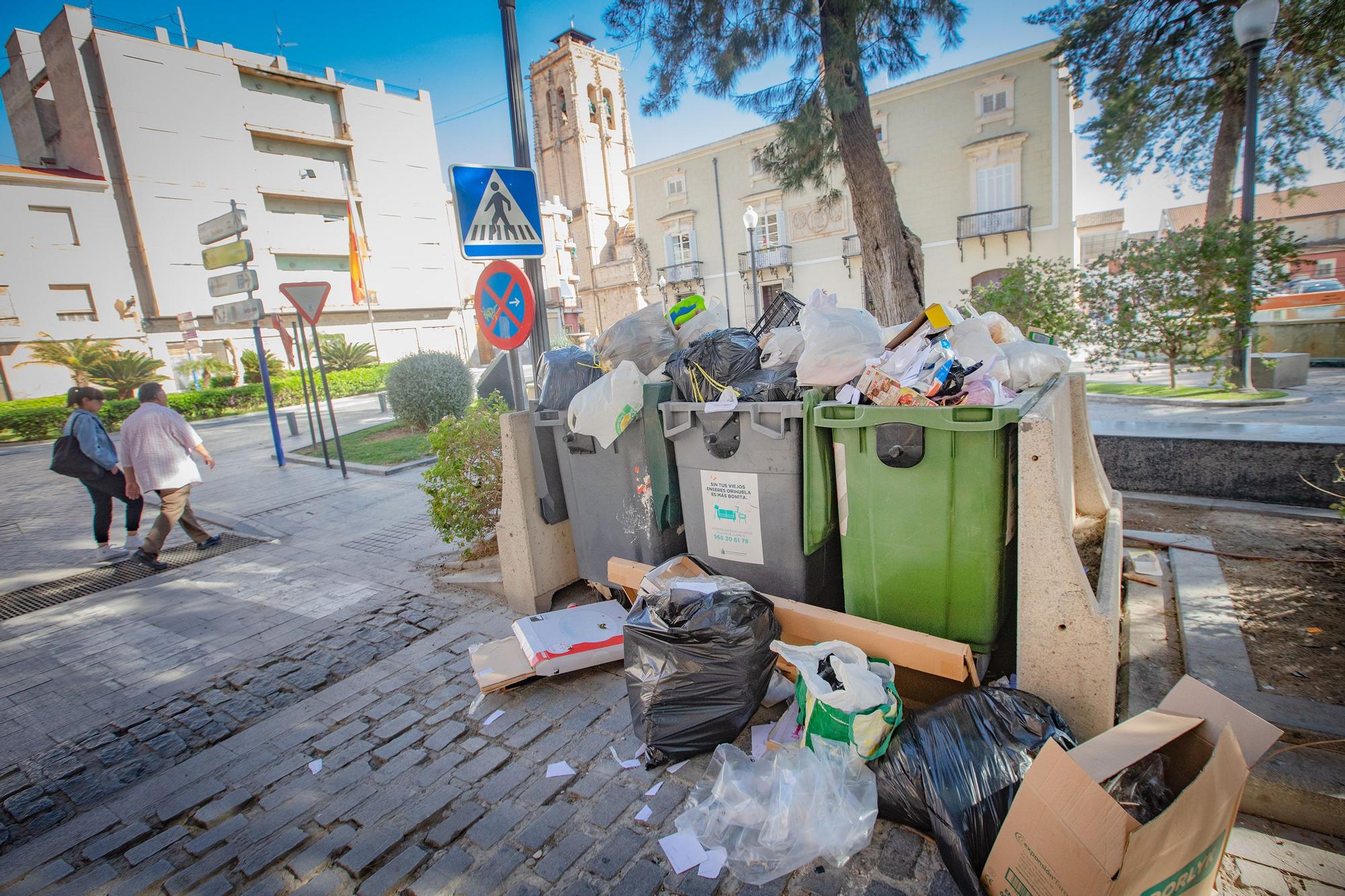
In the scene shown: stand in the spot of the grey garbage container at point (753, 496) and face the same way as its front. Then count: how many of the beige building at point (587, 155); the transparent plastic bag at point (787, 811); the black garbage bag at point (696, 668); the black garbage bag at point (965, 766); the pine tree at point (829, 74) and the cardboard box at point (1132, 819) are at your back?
2

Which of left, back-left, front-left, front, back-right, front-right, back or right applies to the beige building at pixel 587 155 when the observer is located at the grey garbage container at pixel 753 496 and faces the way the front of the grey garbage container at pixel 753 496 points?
back

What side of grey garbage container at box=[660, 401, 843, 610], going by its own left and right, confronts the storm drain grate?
right

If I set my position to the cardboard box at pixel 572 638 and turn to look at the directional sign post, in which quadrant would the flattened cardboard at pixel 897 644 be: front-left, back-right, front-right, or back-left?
back-right

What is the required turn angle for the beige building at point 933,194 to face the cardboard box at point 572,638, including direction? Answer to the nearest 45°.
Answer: approximately 45° to its left

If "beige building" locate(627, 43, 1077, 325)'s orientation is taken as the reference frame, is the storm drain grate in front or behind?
in front

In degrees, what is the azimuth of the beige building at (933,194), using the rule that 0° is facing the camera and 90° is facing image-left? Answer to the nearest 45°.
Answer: approximately 45°

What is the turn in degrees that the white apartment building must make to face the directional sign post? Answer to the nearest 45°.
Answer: approximately 45° to its right

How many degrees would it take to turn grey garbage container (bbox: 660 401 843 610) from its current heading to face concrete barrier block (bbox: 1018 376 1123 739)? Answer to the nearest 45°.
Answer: approximately 45° to its left

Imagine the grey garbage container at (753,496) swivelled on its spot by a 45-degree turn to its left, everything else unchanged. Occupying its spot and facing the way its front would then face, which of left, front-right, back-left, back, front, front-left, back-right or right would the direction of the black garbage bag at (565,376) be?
back

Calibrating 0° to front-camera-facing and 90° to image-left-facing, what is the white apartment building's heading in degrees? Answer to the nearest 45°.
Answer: approximately 315°

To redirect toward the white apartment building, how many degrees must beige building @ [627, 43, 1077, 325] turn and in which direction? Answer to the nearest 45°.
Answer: approximately 45° to its right
